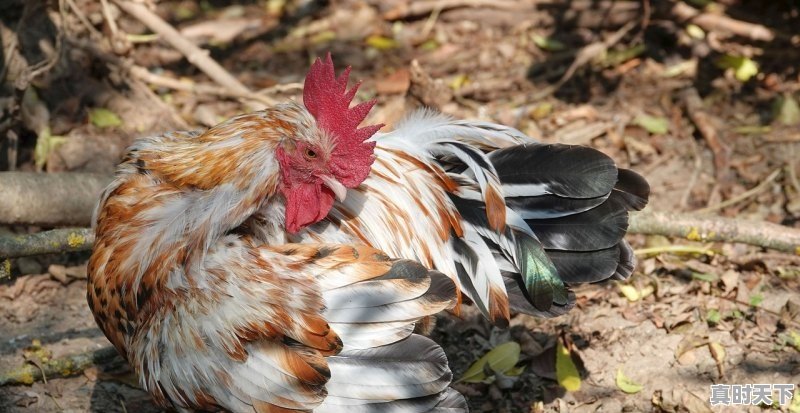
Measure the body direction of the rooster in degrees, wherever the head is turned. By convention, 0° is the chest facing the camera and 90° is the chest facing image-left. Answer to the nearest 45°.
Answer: approximately 90°

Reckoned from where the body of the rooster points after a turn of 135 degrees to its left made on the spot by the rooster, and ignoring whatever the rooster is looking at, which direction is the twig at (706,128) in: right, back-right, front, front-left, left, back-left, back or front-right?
left

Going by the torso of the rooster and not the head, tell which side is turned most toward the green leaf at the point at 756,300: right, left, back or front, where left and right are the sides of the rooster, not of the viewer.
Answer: back

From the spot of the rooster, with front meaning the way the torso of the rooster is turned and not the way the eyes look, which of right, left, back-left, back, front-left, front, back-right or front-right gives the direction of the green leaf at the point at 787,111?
back-right

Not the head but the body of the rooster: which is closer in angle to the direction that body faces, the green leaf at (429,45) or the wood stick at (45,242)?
the wood stick

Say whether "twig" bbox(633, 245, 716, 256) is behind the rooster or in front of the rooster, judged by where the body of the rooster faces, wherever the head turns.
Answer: behind

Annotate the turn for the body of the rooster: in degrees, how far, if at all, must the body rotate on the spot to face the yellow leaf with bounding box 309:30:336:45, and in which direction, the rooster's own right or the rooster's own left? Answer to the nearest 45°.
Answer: approximately 90° to the rooster's own right

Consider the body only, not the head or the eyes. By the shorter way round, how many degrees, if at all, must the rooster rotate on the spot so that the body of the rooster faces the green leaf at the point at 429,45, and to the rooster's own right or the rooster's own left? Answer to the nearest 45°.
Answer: approximately 90° to the rooster's own right

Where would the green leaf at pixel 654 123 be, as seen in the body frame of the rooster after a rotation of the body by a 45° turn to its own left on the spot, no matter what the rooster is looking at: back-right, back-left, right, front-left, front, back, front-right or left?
back

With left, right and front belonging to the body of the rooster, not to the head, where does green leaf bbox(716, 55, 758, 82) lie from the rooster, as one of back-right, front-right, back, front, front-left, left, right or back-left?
back-right

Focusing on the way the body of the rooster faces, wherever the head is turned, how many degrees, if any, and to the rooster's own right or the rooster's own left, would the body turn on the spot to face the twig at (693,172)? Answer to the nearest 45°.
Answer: approximately 135° to the rooster's own right

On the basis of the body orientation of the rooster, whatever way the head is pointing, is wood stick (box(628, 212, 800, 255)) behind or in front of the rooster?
behind

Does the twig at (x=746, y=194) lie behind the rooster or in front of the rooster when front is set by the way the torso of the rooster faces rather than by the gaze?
behind

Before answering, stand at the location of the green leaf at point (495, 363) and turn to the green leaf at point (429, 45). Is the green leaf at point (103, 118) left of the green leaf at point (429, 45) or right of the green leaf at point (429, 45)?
left

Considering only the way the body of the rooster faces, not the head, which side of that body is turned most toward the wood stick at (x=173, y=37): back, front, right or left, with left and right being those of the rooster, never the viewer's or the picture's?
right

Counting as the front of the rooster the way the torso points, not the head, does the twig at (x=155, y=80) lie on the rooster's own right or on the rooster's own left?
on the rooster's own right
